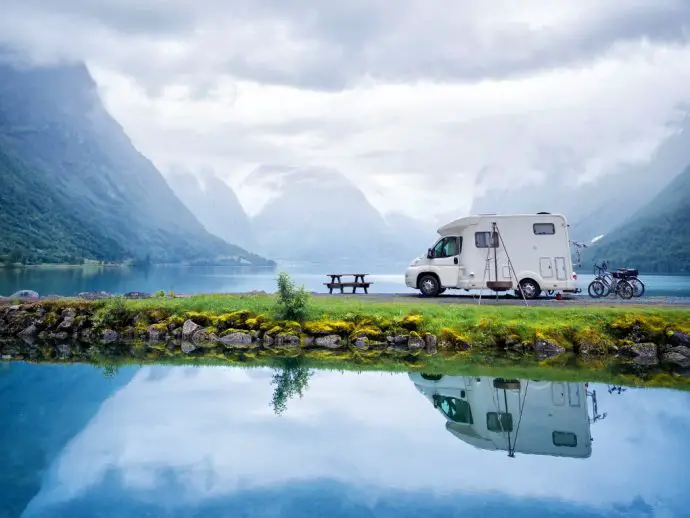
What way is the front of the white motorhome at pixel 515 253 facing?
to the viewer's left

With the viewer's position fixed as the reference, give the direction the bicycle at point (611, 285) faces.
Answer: facing to the left of the viewer

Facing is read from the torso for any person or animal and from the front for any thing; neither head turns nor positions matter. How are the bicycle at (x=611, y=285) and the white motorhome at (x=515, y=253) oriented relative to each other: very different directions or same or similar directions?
same or similar directions

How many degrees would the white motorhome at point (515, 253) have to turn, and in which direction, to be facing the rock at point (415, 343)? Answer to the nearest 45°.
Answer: approximately 45° to its left

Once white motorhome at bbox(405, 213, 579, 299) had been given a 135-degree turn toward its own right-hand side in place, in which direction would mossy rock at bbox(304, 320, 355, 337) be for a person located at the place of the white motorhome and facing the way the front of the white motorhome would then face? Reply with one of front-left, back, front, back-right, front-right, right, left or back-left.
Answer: back

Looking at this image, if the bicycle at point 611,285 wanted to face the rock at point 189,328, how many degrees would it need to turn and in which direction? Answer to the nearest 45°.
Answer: approximately 45° to its left

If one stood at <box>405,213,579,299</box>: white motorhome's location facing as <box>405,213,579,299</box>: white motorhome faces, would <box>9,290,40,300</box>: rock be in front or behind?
in front

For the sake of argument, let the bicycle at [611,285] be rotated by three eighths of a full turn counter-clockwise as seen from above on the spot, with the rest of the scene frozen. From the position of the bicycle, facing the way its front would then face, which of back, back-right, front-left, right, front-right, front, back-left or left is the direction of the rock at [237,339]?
right
